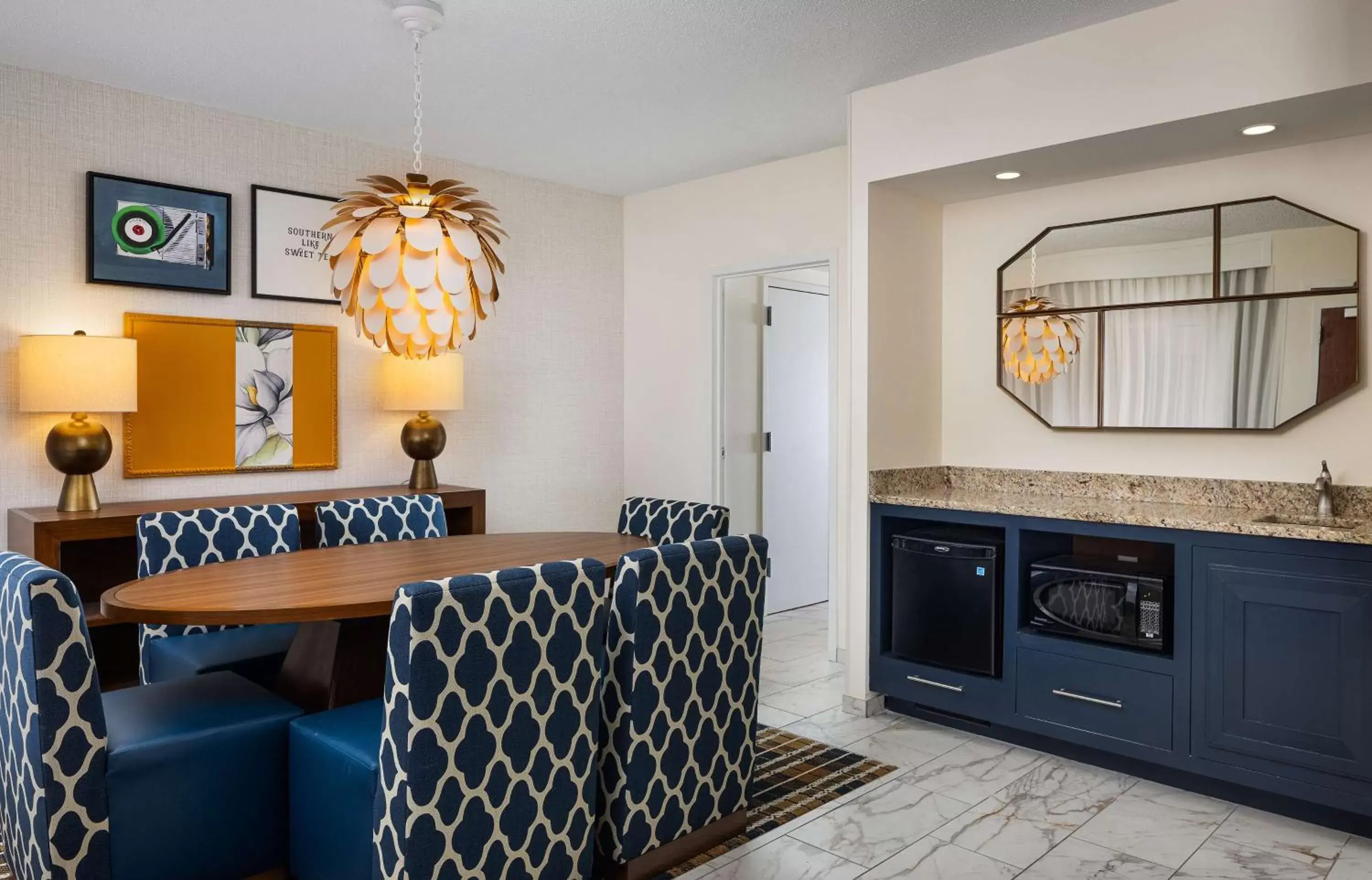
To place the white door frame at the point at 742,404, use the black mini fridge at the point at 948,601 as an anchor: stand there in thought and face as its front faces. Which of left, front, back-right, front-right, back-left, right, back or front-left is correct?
right

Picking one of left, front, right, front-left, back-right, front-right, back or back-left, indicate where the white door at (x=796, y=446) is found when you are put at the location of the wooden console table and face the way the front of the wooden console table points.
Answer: front-left

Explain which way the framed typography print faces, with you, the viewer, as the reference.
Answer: facing the viewer and to the right of the viewer

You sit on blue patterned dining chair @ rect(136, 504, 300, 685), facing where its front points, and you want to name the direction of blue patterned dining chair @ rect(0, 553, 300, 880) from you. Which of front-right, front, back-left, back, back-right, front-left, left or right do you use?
front-right

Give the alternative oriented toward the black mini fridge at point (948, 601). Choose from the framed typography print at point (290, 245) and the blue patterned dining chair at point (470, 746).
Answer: the framed typography print

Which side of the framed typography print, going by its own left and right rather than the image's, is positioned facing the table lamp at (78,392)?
right

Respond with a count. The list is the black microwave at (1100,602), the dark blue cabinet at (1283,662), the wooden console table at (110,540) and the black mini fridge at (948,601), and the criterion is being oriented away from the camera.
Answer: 0

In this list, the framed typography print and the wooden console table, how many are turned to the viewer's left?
0

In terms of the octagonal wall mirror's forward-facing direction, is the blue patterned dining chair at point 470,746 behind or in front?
in front
